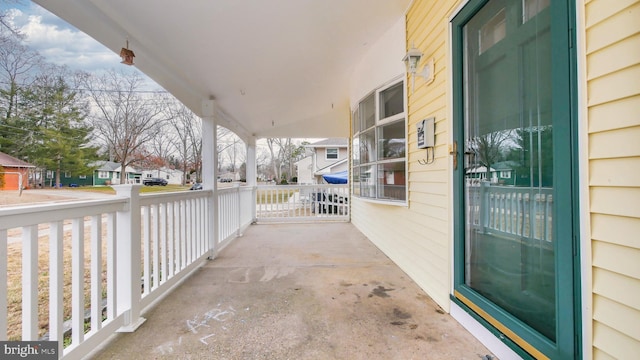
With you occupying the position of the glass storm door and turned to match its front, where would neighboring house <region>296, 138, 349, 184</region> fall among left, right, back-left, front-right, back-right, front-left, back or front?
right

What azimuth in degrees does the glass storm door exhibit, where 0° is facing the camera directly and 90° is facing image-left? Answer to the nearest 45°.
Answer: approximately 45°

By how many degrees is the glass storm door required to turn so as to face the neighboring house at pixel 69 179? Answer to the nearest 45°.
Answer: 0° — it already faces it

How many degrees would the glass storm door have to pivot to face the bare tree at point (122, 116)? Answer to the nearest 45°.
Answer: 0° — it already faces it

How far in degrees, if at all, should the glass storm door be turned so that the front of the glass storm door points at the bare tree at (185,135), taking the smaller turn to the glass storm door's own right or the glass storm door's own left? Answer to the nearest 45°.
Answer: approximately 45° to the glass storm door's own right
